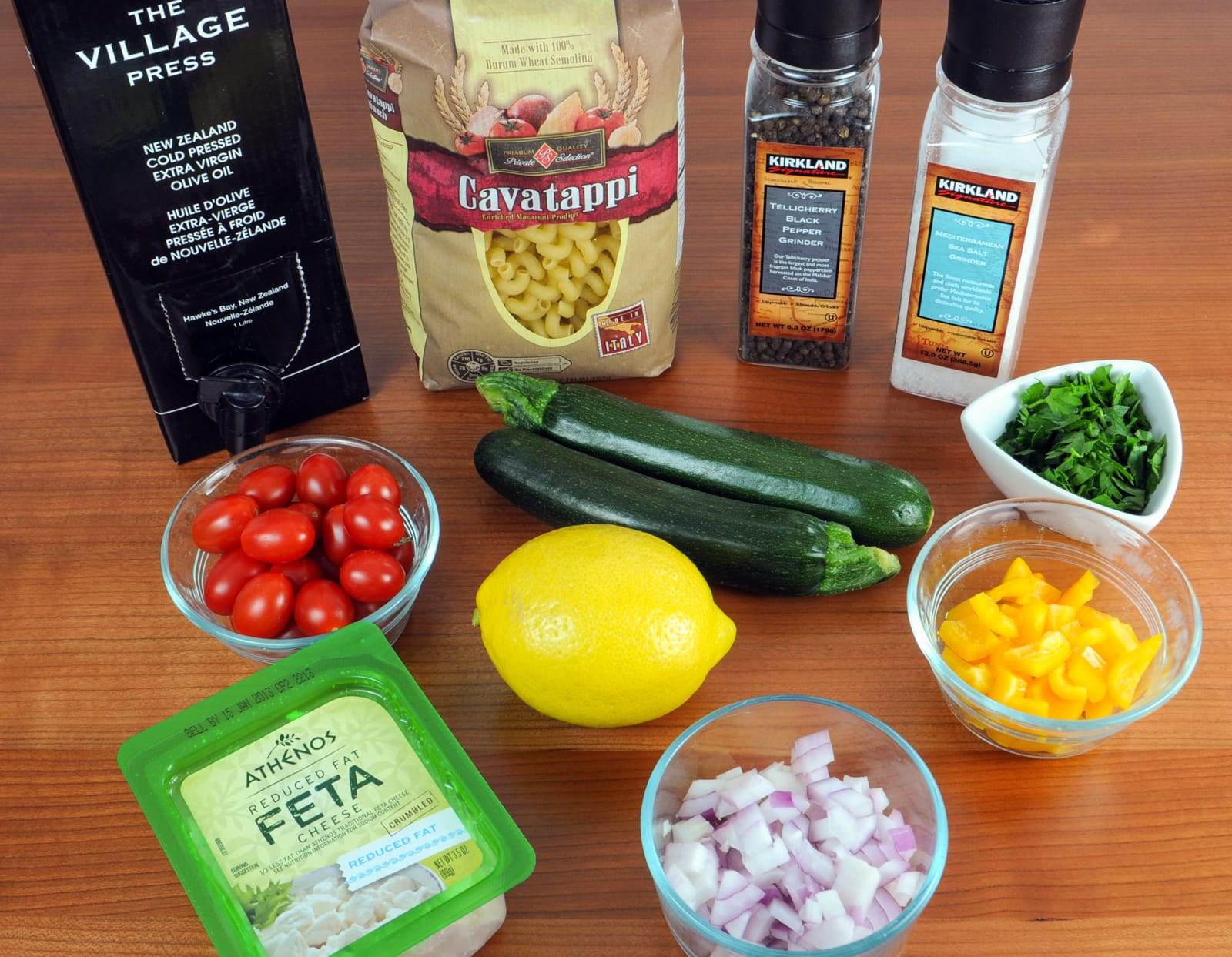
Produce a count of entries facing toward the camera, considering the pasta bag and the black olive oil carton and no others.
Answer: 2

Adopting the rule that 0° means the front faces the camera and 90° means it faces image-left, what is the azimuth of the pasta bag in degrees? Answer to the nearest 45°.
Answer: approximately 0°

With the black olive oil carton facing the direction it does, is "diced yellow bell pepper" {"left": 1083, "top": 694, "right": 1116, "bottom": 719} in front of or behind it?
in front

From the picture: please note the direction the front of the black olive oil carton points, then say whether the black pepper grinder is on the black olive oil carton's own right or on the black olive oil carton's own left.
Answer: on the black olive oil carton's own left

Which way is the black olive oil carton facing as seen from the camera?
toward the camera

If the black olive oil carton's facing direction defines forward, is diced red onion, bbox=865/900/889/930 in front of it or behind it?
in front

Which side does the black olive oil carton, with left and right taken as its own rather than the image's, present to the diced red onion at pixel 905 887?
front

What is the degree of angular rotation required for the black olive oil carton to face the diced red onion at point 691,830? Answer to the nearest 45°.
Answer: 0° — it already faces it
